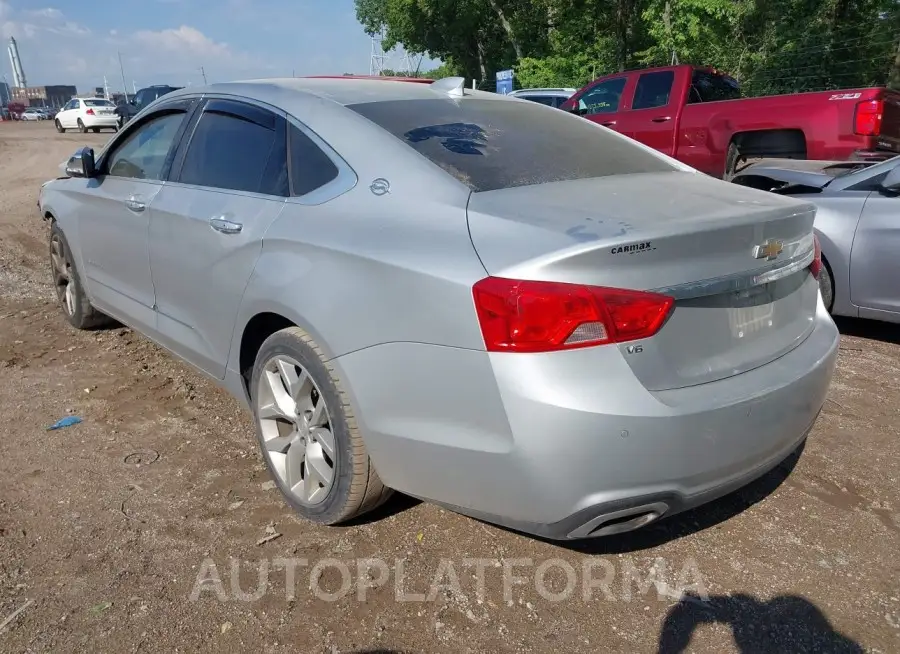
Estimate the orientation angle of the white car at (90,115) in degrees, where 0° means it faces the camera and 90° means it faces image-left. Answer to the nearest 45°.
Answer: approximately 135°

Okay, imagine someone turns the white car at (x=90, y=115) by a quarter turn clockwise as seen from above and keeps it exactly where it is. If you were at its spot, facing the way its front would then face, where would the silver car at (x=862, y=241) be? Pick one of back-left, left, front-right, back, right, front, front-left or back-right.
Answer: back-right

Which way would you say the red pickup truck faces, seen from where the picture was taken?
facing away from the viewer and to the left of the viewer

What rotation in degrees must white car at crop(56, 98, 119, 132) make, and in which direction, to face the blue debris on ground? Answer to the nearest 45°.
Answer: approximately 135° to its left

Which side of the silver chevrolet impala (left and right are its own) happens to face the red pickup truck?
right

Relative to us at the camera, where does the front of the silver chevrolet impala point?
facing away from the viewer and to the left of the viewer

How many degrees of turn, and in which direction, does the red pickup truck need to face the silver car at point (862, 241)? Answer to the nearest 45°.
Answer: approximately 135° to its left

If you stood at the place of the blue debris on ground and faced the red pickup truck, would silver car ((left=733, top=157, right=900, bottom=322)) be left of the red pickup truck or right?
right

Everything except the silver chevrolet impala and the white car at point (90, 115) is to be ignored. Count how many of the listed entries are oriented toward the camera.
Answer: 0

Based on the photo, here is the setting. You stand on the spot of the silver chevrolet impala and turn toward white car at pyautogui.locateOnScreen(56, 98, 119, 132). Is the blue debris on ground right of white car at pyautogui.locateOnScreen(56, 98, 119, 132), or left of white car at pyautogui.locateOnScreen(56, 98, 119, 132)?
left

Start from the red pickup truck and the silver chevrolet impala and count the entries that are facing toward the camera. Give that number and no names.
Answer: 0
